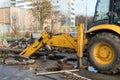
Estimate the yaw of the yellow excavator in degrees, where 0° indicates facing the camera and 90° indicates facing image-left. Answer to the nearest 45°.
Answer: approximately 270°

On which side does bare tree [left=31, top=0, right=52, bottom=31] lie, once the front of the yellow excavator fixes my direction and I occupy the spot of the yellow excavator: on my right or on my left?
on my left
